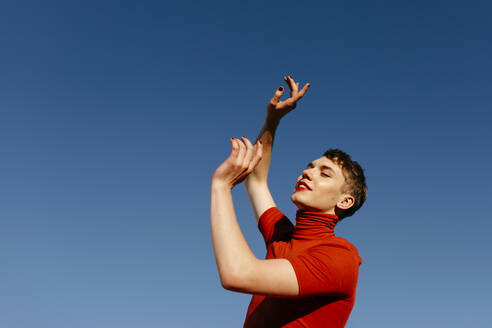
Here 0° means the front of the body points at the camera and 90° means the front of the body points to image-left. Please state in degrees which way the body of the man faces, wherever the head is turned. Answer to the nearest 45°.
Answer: approximately 45°

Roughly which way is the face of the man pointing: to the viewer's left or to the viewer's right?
to the viewer's left
